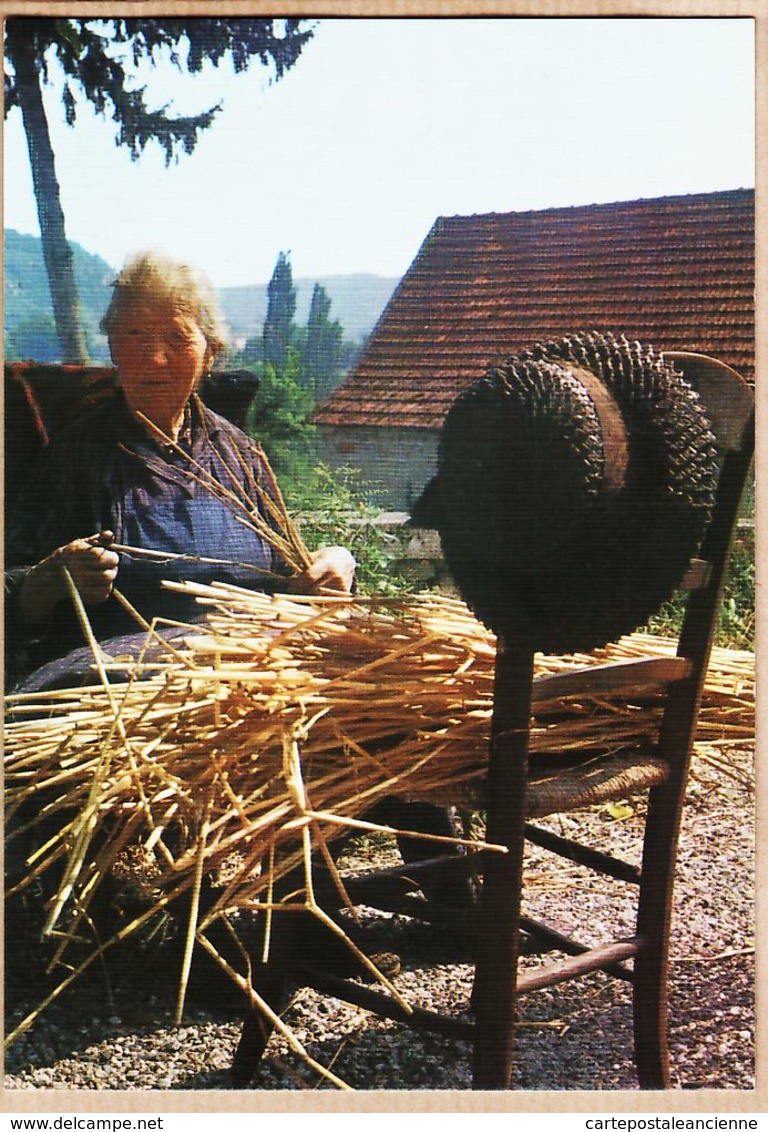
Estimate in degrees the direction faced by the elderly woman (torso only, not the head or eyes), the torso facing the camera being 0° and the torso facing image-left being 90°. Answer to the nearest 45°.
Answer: approximately 315°
